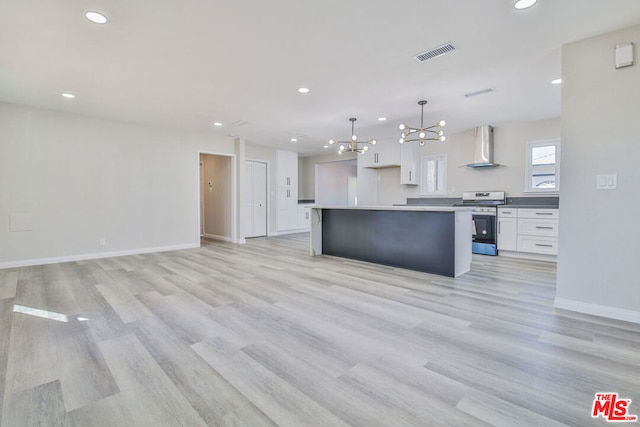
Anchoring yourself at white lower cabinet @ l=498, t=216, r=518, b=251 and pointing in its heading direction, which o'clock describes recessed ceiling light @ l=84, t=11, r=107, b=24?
The recessed ceiling light is roughly at 1 o'clock from the white lower cabinet.

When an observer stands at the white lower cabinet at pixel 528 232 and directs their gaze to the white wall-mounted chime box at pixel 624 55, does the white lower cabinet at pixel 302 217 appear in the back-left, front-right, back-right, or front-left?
back-right

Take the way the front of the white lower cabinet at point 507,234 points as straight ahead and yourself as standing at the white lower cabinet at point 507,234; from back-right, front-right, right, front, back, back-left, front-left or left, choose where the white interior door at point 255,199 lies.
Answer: right

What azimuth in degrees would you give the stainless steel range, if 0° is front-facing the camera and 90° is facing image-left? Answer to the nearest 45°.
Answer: approximately 0°

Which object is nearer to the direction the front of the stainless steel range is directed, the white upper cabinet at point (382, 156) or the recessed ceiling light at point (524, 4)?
the recessed ceiling light

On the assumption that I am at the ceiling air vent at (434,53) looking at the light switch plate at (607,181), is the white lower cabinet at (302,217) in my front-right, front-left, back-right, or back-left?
back-left

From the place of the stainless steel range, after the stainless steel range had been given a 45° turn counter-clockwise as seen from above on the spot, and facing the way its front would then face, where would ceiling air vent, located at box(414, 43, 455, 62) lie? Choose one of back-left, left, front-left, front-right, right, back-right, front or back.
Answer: front-right

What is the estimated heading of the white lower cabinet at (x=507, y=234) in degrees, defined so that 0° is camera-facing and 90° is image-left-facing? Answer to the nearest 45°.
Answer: approximately 0°
